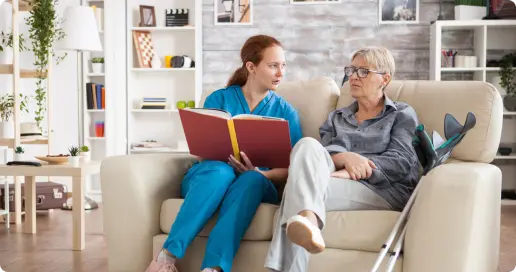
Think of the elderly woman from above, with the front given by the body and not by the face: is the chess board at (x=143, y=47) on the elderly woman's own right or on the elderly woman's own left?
on the elderly woman's own right

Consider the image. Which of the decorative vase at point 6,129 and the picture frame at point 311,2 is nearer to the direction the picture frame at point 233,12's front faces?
the decorative vase

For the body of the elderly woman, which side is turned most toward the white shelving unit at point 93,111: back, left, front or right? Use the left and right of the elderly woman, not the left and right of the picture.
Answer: right

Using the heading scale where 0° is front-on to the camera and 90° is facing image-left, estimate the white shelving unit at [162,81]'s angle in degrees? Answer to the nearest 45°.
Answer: approximately 0°

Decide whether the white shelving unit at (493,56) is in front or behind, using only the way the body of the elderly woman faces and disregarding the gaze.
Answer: behind

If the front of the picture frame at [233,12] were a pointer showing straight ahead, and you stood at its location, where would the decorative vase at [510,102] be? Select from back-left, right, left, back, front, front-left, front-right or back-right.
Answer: left

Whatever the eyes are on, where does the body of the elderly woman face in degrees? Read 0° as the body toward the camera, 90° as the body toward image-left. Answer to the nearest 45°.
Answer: approximately 45°

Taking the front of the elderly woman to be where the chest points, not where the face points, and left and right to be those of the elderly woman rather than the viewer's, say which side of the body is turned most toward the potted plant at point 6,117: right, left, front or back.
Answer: right
